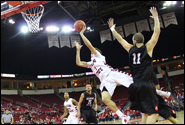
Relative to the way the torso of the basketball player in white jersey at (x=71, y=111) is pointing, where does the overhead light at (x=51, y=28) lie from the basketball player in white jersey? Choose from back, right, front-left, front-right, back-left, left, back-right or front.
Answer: back-right

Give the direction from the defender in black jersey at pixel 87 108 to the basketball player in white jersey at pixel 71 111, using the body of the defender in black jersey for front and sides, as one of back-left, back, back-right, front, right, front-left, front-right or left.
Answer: back-right

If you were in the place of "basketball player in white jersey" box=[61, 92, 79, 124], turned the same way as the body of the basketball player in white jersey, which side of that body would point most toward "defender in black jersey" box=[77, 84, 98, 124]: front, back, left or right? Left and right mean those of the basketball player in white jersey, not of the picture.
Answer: left

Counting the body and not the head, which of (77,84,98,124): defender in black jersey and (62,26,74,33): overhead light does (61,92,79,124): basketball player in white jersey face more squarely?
the defender in black jersey

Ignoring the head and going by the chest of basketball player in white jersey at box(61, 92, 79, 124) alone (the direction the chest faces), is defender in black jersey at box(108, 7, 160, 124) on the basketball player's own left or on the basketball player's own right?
on the basketball player's own left

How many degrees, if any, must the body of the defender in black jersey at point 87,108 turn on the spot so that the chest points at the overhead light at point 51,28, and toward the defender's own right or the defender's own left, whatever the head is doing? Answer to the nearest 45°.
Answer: approximately 180°

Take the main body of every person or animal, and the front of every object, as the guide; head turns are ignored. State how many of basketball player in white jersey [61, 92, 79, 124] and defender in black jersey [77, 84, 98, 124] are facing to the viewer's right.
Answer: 0

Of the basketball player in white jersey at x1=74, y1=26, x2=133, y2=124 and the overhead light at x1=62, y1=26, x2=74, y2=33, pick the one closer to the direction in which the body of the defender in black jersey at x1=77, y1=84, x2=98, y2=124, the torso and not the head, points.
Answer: the basketball player in white jersey

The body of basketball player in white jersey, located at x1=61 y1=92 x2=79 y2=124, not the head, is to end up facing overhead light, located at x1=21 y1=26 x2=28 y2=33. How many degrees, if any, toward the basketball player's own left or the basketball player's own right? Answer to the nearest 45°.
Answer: approximately 135° to the basketball player's own right

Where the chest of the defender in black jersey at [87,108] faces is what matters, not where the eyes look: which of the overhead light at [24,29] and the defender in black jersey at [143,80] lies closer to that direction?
the defender in black jersey
